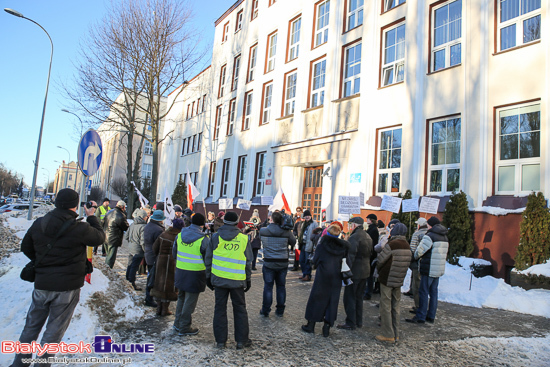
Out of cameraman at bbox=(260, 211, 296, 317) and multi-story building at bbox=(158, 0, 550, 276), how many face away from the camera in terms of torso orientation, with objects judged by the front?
1

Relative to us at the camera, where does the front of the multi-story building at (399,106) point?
facing the viewer and to the left of the viewer

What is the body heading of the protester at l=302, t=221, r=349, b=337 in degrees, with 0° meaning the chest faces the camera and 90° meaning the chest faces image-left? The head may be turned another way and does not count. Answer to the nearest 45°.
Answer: approximately 135°

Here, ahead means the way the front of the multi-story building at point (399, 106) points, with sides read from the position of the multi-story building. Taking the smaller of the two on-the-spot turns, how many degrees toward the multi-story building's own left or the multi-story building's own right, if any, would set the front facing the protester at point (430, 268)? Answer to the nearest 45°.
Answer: approximately 45° to the multi-story building's own left

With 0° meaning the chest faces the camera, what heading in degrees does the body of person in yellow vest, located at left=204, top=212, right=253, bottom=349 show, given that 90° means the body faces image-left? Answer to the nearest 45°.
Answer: approximately 180°

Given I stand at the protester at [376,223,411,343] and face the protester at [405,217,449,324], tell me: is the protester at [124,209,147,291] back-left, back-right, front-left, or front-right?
back-left

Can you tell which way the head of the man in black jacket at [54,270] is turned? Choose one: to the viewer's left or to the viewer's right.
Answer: to the viewer's right

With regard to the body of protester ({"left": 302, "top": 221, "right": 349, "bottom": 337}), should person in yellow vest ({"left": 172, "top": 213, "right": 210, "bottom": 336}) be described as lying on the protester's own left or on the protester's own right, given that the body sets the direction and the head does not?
on the protester's own left

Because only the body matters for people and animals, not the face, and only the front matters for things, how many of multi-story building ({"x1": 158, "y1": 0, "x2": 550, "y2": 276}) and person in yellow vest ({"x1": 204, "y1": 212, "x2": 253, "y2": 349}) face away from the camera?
1

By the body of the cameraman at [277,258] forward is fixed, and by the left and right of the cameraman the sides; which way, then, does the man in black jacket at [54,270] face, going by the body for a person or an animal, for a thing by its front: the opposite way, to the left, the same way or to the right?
the same way

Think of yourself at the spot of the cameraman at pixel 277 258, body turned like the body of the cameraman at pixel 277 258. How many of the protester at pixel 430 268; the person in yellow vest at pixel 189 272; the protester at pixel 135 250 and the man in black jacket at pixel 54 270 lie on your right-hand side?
1

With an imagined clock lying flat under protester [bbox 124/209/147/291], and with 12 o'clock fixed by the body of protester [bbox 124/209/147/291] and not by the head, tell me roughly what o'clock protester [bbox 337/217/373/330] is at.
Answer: protester [bbox 337/217/373/330] is roughly at 3 o'clock from protester [bbox 124/209/147/291].

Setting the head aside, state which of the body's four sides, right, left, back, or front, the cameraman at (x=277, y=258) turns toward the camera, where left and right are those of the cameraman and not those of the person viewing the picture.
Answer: back

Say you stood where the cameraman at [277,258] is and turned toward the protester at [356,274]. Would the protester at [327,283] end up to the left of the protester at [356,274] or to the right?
right

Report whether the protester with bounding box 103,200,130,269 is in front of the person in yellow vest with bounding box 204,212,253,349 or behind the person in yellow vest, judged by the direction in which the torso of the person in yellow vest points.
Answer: in front

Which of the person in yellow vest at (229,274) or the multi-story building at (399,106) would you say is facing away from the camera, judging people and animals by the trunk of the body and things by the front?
the person in yellow vest

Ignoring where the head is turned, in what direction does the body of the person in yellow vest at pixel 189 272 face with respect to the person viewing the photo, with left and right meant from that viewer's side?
facing away from the viewer and to the right of the viewer

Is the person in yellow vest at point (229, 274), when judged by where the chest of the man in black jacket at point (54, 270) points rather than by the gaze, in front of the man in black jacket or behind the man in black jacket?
in front

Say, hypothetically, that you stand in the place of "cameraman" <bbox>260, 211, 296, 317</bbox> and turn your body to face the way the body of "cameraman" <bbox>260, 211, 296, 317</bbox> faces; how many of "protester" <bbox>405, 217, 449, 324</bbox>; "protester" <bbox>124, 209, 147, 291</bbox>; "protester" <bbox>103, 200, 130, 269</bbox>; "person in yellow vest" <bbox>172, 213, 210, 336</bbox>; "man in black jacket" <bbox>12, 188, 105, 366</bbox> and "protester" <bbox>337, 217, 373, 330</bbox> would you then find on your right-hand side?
2

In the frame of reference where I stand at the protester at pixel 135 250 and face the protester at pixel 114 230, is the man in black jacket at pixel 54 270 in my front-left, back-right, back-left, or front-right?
back-left
